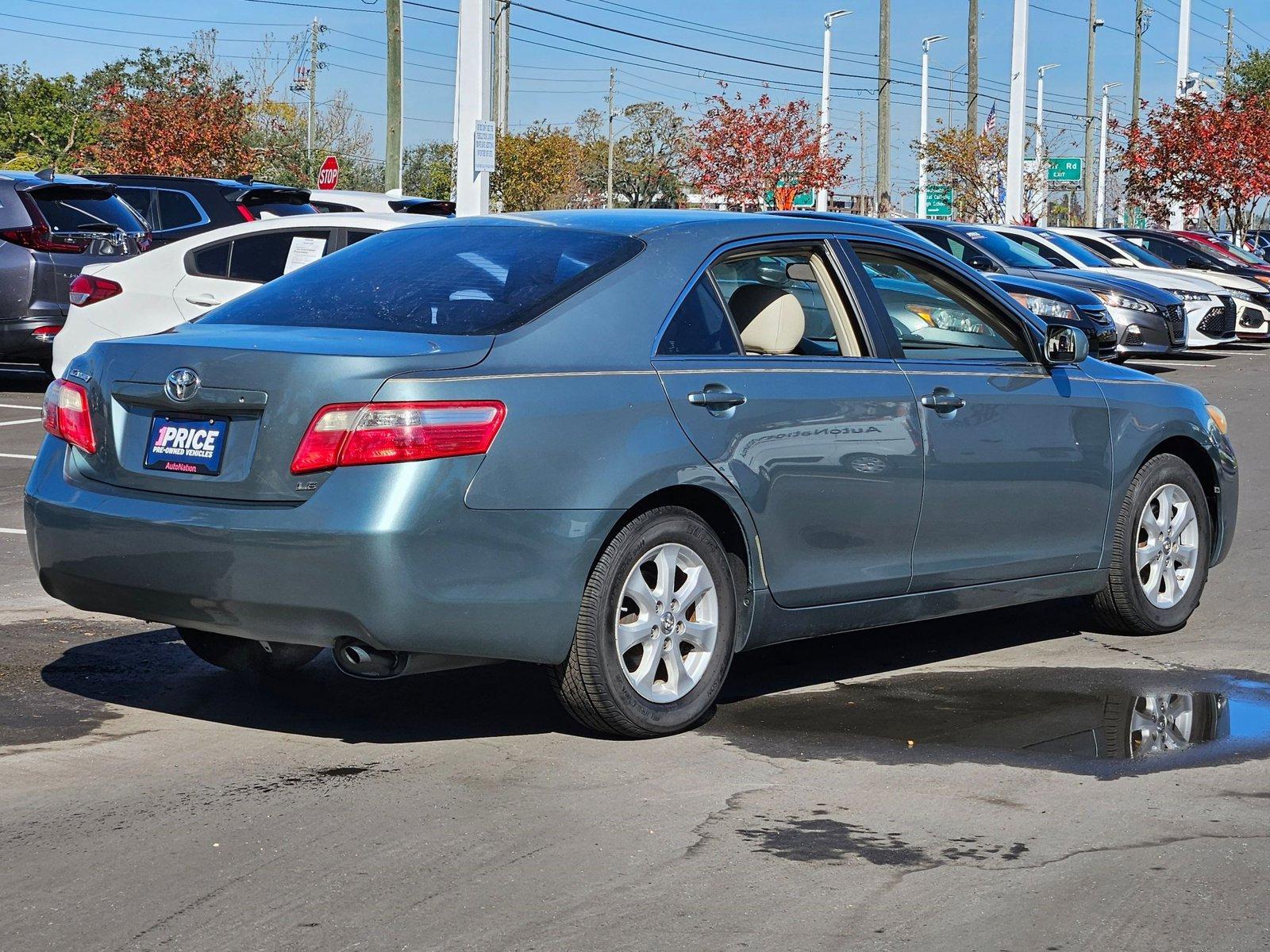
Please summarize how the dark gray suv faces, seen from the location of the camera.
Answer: facing away from the viewer and to the left of the viewer

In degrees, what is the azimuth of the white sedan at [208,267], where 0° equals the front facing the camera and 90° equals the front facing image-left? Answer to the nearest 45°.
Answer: approximately 270°

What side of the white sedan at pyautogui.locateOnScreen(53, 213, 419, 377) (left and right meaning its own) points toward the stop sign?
left

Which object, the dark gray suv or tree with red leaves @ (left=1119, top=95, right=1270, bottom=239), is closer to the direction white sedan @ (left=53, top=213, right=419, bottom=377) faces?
the tree with red leaves

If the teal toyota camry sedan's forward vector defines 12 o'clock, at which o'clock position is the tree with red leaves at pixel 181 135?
The tree with red leaves is roughly at 10 o'clock from the teal toyota camry sedan.

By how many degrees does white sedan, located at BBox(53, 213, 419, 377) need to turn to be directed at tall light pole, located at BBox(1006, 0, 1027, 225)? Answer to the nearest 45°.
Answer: approximately 45° to its left

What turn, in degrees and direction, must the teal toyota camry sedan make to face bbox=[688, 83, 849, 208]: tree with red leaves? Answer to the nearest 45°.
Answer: approximately 45° to its left

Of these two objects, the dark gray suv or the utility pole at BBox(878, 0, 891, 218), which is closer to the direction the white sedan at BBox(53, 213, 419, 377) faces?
the utility pole

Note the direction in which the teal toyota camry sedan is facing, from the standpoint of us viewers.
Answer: facing away from the viewer and to the right of the viewer

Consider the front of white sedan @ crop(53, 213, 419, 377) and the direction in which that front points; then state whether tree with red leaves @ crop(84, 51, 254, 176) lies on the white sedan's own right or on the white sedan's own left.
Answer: on the white sedan's own left
